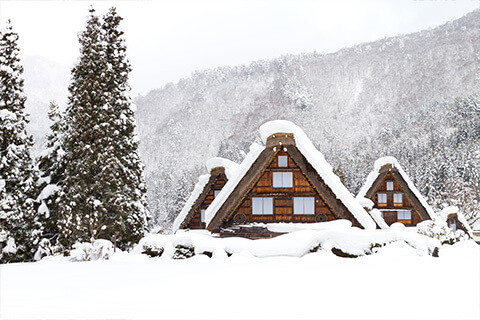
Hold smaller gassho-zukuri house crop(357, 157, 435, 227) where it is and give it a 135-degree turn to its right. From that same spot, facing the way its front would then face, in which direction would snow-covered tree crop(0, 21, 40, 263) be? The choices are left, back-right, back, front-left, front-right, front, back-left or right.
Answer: left

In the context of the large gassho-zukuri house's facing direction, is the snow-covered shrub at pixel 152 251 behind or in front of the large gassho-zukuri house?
in front

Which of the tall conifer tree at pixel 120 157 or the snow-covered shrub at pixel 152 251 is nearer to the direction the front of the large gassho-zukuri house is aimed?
the snow-covered shrub

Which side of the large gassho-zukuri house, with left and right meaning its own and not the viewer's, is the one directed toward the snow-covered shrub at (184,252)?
front

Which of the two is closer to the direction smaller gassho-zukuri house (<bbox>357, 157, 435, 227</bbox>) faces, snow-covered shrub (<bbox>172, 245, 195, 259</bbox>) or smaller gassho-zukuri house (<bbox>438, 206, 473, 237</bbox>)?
the snow-covered shrub

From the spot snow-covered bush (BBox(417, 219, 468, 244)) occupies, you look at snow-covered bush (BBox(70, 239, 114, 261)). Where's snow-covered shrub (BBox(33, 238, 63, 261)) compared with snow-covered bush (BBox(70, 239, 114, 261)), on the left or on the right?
right

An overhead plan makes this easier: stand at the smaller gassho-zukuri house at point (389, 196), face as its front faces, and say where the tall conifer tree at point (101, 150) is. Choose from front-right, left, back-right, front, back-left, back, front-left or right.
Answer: front-right

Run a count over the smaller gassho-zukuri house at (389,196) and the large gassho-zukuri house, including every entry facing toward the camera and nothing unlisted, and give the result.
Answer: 2

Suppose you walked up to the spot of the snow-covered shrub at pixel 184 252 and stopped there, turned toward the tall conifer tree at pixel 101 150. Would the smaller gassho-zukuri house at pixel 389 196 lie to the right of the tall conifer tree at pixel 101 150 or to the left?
right

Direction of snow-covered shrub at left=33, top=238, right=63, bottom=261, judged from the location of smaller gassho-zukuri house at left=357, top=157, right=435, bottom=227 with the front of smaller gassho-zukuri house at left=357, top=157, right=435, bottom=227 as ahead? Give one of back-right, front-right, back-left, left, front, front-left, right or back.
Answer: front-right

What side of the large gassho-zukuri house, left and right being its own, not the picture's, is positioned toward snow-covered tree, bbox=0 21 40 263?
right

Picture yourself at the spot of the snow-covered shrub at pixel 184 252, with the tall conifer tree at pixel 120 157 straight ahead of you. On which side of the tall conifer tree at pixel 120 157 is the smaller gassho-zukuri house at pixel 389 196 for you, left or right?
right

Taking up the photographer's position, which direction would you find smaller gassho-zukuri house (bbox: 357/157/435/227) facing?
facing the viewer

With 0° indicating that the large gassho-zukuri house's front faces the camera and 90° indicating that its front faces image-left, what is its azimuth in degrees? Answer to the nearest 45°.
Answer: approximately 0°
